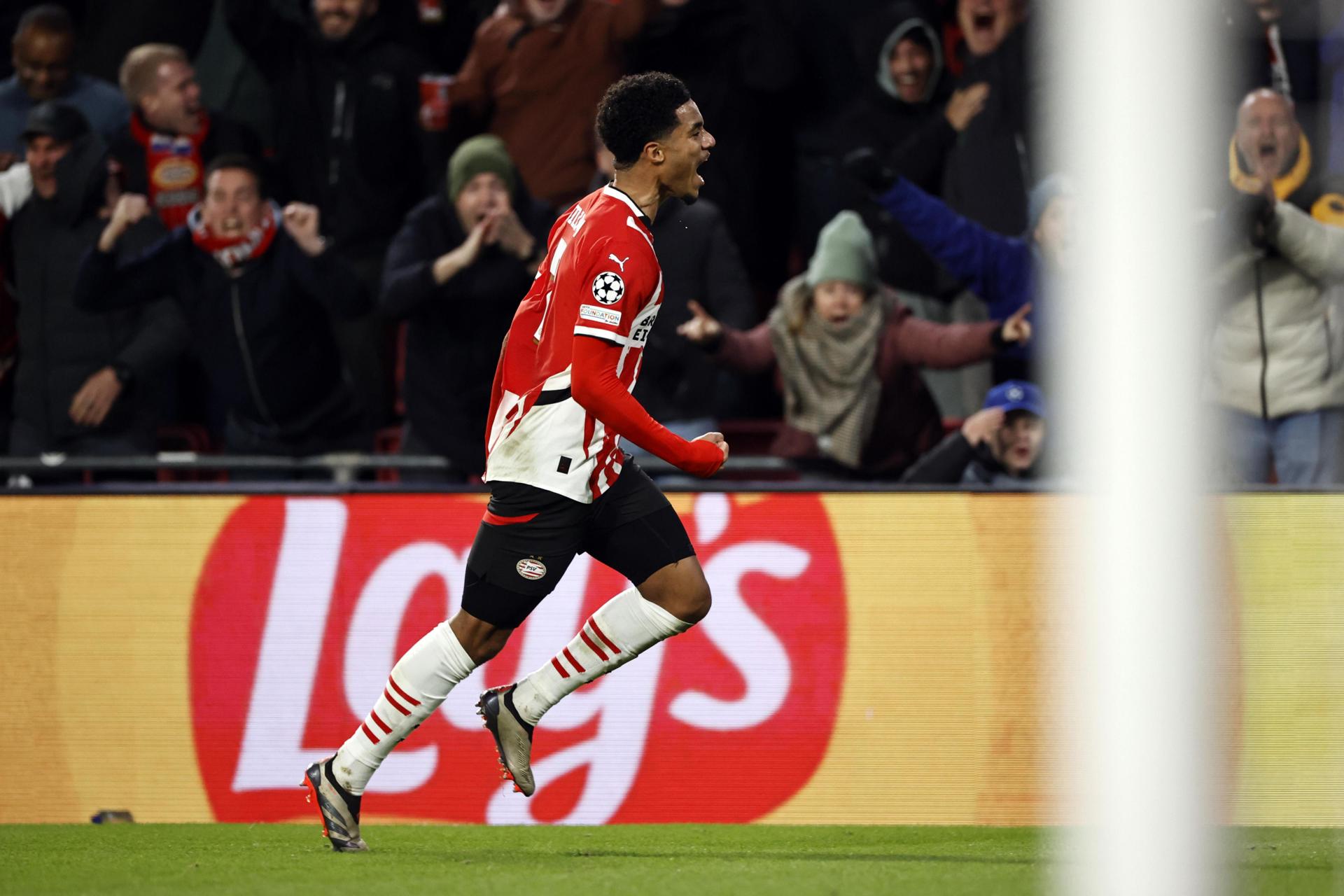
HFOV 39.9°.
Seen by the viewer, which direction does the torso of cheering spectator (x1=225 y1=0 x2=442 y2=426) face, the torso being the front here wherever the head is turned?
toward the camera

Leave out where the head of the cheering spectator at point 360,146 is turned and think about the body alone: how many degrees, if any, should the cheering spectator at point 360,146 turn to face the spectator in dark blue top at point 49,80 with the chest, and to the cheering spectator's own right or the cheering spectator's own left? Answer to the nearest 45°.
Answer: approximately 90° to the cheering spectator's own right

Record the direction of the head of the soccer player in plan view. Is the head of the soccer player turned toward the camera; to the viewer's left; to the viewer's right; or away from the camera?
to the viewer's right

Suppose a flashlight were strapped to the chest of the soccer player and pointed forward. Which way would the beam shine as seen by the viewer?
to the viewer's right

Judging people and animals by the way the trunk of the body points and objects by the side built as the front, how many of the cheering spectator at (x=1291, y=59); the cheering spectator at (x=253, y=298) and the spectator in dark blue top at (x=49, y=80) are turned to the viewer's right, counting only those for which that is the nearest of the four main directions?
0

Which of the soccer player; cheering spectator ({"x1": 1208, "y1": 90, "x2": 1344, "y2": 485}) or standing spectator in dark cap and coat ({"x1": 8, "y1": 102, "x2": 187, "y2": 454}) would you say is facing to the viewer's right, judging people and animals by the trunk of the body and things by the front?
the soccer player

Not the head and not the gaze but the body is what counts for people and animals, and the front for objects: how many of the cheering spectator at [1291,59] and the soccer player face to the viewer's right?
1

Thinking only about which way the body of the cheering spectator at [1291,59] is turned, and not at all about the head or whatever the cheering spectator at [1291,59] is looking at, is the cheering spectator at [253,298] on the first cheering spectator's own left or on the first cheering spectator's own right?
on the first cheering spectator's own right

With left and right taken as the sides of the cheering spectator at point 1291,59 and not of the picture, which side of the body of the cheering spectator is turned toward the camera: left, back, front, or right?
front

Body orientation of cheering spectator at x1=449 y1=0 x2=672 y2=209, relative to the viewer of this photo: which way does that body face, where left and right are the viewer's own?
facing the viewer

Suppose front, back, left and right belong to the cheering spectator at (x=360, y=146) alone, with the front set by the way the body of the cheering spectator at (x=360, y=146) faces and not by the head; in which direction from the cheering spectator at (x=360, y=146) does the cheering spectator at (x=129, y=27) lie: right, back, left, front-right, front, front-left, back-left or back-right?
back-right

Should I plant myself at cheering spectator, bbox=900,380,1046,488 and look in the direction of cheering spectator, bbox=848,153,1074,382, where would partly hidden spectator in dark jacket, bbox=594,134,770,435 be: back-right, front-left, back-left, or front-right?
front-left

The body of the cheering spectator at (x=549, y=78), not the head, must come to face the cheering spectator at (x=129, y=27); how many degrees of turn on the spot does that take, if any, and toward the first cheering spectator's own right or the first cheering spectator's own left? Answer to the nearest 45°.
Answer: approximately 135° to the first cheering spectator's own right
